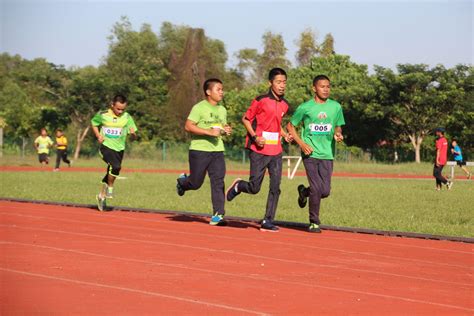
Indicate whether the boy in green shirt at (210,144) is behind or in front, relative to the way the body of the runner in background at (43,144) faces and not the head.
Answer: in front

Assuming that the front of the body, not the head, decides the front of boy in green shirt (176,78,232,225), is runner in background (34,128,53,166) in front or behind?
behind

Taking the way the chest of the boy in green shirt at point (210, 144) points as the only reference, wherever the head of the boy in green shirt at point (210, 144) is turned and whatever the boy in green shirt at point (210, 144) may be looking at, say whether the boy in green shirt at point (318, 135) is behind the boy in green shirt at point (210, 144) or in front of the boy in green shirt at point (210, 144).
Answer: in front

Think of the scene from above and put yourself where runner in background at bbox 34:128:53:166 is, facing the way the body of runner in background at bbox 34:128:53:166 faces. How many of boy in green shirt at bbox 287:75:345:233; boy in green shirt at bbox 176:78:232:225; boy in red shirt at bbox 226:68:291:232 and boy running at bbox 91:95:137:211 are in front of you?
4

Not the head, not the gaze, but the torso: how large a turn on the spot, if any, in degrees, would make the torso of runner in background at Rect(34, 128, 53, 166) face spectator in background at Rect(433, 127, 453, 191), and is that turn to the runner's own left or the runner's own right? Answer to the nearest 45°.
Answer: approximately 45° to the runner's own left

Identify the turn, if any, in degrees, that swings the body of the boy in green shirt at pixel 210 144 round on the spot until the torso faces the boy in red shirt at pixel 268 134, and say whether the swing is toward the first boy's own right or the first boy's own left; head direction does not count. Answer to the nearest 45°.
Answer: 0° — they already face them

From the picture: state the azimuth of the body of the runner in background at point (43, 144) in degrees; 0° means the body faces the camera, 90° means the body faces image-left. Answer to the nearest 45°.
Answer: approximately 0°

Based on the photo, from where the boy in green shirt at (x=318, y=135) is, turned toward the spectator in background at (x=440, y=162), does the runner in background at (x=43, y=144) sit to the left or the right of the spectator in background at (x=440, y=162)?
left
